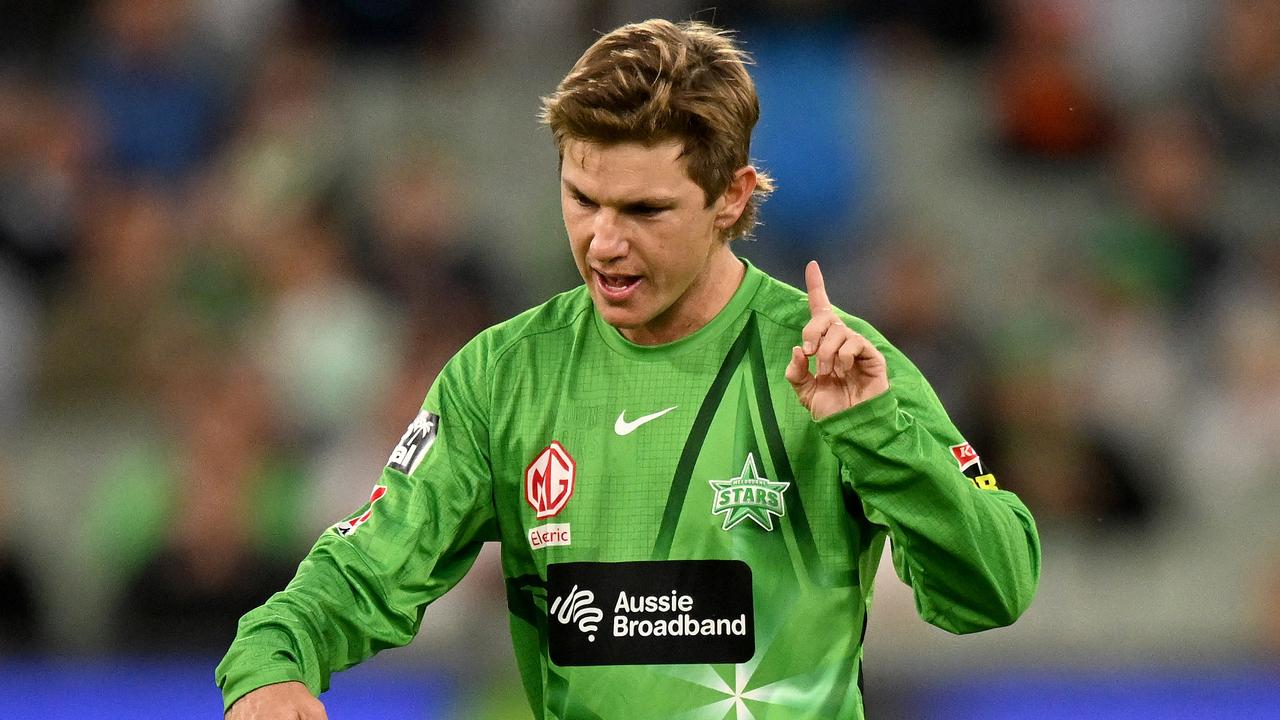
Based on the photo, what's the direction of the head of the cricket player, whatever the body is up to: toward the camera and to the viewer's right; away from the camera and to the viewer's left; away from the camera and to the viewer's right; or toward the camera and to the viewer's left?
toward the camera and to the viewer's left

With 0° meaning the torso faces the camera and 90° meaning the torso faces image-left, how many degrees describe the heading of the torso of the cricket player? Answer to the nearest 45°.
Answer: approximately 0°
